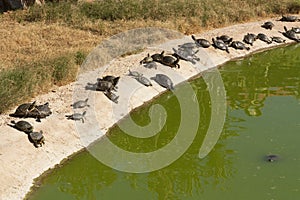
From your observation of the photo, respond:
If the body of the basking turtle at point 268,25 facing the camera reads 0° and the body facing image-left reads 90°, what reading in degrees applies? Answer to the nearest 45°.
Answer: approximately 90°

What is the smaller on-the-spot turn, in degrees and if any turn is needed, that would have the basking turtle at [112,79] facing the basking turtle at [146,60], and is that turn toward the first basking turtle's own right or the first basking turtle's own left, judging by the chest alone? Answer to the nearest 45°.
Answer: approximately 135° to the first basking turtle's own right

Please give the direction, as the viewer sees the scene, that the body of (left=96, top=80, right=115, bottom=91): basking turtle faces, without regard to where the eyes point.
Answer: to the viewer's left

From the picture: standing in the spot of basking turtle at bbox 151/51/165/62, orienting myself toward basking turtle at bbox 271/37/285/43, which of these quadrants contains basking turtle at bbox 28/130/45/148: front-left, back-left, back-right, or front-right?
back-right

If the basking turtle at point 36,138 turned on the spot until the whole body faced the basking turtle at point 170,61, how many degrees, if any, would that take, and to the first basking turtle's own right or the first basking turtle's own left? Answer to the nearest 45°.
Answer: approximately 90° to the first basking turtle's own left

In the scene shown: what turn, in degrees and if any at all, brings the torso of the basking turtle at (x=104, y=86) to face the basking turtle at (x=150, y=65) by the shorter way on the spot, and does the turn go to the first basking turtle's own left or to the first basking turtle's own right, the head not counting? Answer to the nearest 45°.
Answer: approximately 135° to the first basking turtle's own right

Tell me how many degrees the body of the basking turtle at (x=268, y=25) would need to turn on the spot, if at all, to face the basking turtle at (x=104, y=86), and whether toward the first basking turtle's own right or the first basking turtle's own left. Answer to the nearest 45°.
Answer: approximately 45° to the first basking turtle's own left

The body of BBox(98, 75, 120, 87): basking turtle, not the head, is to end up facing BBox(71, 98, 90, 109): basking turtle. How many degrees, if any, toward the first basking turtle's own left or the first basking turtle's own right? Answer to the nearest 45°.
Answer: approximately 45° to the first basking turtle's own left

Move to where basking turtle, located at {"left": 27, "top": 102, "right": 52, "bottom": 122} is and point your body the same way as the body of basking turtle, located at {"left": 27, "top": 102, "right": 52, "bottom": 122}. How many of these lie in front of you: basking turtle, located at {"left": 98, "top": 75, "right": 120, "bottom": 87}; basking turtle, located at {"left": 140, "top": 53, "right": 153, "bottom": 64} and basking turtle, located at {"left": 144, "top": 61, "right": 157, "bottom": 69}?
3
